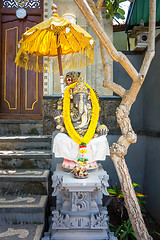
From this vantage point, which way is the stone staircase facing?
toward the camera

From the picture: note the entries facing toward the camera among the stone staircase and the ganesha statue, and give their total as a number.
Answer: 2

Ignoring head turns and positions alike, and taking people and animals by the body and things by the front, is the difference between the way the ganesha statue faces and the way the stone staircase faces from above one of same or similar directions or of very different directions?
same or similar directions

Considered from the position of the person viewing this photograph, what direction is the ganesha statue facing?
facing the viewer

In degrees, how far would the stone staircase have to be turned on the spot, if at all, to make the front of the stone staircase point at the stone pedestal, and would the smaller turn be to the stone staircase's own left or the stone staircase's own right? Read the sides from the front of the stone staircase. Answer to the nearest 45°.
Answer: approximately 45° to the stone staircase's own left
